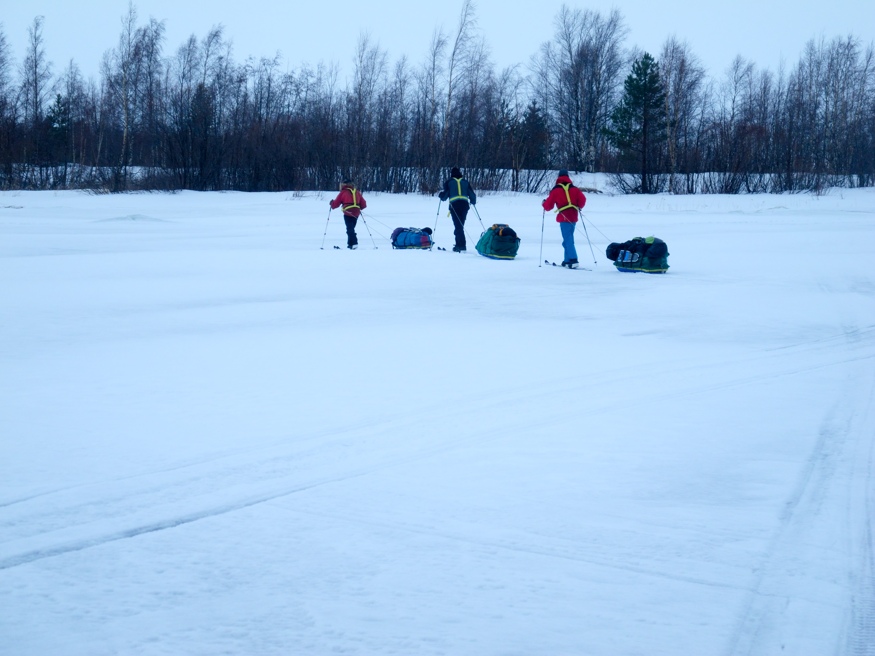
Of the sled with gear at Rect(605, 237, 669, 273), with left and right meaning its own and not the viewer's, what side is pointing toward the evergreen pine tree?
right

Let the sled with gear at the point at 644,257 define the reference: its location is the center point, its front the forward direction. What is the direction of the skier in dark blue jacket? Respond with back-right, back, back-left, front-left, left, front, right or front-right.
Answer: front-right

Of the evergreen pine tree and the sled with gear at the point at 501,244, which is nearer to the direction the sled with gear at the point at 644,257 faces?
the sled with gear

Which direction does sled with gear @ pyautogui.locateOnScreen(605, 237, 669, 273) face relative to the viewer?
to the viewer's left
